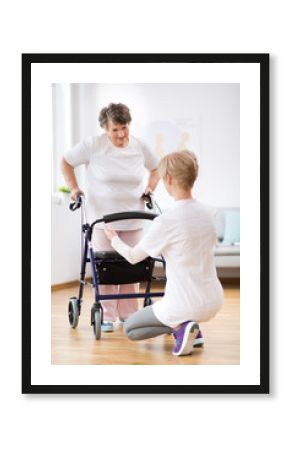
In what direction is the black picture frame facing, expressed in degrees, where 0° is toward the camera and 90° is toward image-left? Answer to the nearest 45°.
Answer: approximately 0°
